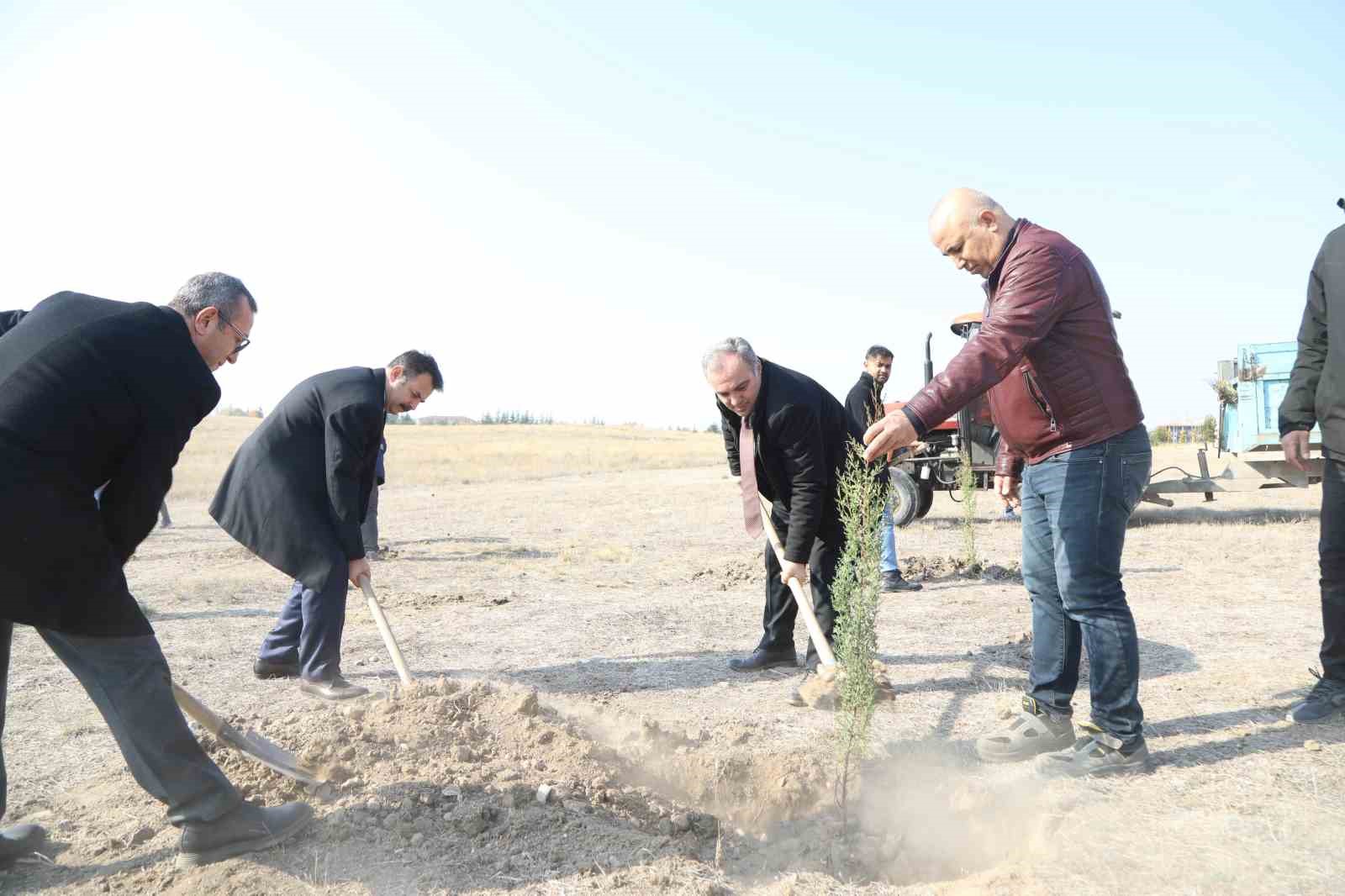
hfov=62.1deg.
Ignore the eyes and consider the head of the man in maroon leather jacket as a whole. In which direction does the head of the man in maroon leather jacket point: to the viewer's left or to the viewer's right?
to the viewer's left

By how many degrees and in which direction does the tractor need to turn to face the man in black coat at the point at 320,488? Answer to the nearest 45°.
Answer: approximately 45° to its left

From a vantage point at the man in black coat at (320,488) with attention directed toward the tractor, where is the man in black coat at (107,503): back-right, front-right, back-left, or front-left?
back-right

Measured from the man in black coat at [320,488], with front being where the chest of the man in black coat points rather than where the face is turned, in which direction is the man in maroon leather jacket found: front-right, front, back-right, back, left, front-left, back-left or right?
front-right

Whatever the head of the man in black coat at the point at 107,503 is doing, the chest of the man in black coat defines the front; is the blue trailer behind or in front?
in front

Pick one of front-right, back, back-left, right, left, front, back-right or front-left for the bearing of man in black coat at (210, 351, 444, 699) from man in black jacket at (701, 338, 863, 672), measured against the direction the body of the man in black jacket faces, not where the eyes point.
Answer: front-right

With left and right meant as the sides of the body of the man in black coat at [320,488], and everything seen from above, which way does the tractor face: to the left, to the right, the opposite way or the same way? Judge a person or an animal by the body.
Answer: the opposite way

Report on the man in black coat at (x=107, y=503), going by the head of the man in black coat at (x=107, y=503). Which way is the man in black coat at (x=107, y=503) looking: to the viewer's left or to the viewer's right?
to the viewer's right

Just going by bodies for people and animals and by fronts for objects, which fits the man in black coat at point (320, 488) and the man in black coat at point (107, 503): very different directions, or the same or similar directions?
same or similar directions

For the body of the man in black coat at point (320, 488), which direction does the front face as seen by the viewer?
to the viewer's right

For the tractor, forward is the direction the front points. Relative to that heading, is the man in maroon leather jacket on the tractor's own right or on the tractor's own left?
on the tractor's own left

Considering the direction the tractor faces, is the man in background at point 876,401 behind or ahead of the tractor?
ahead

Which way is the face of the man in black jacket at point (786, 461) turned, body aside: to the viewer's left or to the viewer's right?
to the viewer's left

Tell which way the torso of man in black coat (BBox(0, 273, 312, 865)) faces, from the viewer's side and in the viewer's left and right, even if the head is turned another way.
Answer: facing to the right of the viewer

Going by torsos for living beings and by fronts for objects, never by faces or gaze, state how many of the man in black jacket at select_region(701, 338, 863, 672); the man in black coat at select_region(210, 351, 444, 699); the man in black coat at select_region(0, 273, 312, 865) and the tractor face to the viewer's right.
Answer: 2
